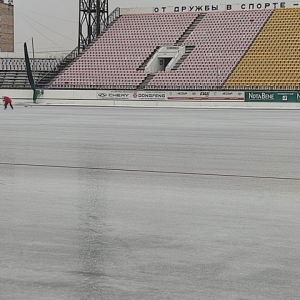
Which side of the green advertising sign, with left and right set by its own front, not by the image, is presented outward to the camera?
front
